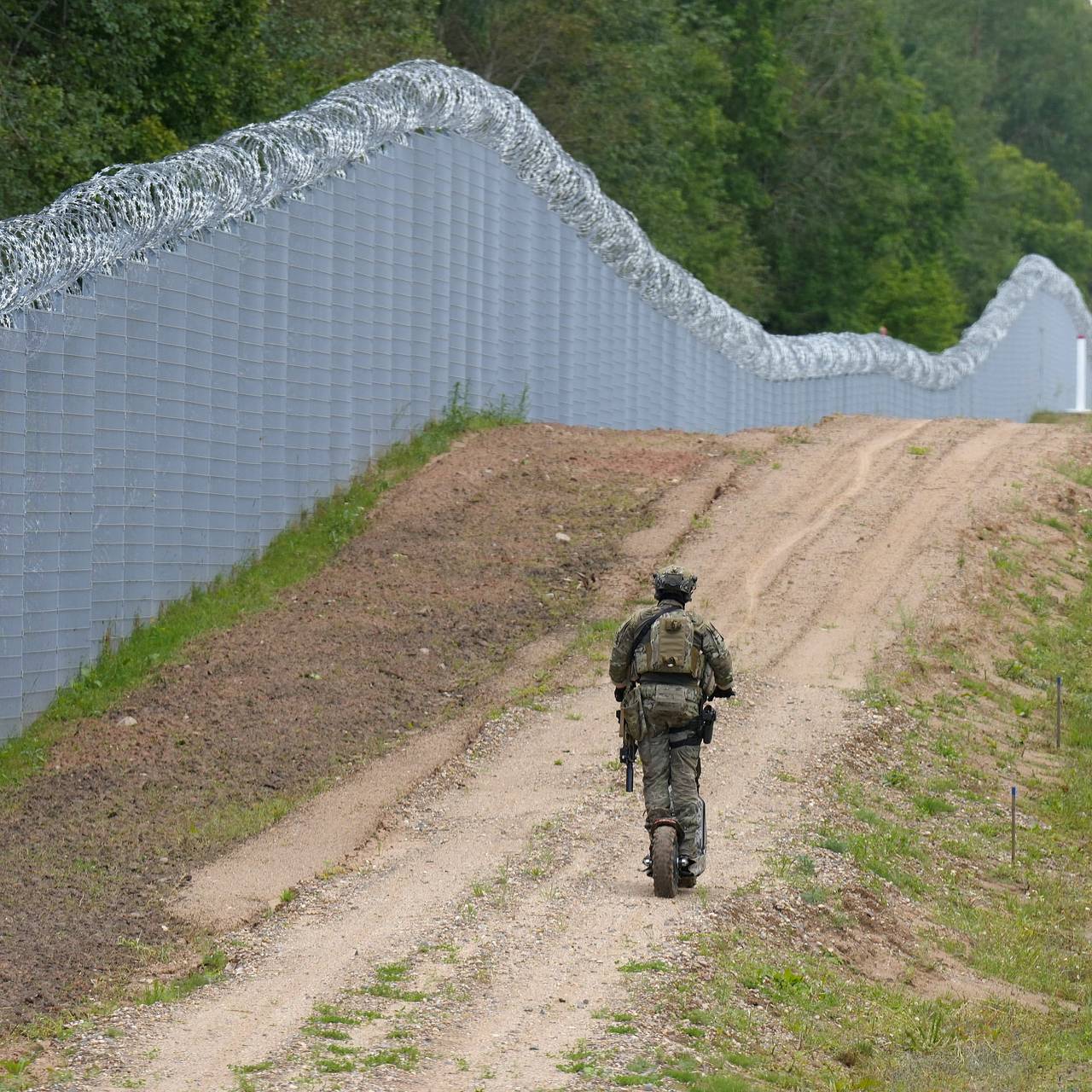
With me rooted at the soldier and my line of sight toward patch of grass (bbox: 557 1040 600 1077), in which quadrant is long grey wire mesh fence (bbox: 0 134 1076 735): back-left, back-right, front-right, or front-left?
back-right

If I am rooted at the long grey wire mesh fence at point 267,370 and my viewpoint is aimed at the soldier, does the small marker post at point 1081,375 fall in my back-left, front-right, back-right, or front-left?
back-left

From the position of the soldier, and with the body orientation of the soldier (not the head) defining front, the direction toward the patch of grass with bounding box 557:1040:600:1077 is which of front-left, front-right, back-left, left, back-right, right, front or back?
back

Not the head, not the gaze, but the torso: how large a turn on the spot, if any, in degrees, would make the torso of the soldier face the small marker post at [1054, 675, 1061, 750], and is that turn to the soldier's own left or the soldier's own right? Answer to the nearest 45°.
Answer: approximately 45° to the soldier's own right

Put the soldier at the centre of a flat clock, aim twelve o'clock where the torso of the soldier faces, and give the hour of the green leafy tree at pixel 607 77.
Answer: The green leafy tree is roughly at 12 o'clock from the soldier.

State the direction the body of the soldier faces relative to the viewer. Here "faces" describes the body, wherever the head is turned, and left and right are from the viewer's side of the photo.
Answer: facing away from the viewer

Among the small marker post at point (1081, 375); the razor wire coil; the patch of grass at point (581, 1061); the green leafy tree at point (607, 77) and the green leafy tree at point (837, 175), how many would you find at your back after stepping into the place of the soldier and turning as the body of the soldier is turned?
1

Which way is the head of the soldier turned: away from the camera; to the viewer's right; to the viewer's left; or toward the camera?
away from the camera

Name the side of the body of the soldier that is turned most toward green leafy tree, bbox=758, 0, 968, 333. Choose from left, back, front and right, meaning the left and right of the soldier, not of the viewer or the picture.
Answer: front

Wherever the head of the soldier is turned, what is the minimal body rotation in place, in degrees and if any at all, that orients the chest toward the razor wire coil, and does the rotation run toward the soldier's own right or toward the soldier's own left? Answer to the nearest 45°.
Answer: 0° — they already face it

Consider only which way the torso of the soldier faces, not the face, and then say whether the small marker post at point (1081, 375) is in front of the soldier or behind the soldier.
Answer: in front
